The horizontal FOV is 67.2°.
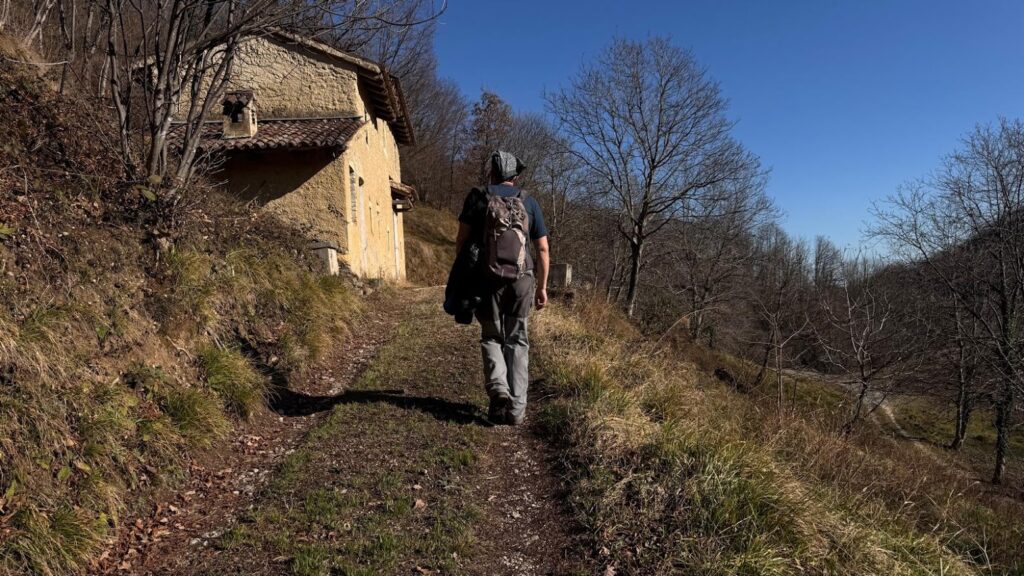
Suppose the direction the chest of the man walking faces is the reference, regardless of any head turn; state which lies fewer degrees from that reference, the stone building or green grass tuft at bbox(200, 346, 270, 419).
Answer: the stone building

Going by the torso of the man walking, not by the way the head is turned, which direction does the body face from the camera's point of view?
away from the camera

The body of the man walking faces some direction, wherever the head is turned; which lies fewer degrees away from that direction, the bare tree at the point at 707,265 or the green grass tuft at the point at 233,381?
the bare tree

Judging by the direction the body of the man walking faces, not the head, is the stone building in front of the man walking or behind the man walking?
in front

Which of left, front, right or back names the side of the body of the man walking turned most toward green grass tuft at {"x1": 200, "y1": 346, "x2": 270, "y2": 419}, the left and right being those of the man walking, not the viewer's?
left

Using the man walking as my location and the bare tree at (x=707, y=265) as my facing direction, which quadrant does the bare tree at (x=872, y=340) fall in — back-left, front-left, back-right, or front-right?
front-right

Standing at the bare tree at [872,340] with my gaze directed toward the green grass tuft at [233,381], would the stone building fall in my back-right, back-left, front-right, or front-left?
front-right

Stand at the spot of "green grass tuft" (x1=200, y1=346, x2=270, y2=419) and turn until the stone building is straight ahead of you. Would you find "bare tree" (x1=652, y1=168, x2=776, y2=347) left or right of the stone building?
right

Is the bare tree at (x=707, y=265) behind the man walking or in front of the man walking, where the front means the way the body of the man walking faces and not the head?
in front

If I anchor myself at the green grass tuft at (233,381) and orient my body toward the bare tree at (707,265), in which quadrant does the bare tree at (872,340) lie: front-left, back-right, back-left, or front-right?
front-right

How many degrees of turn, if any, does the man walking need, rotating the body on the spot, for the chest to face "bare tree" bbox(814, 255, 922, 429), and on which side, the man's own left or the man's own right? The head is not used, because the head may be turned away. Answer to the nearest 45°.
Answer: approximately 45° to the man's own right
